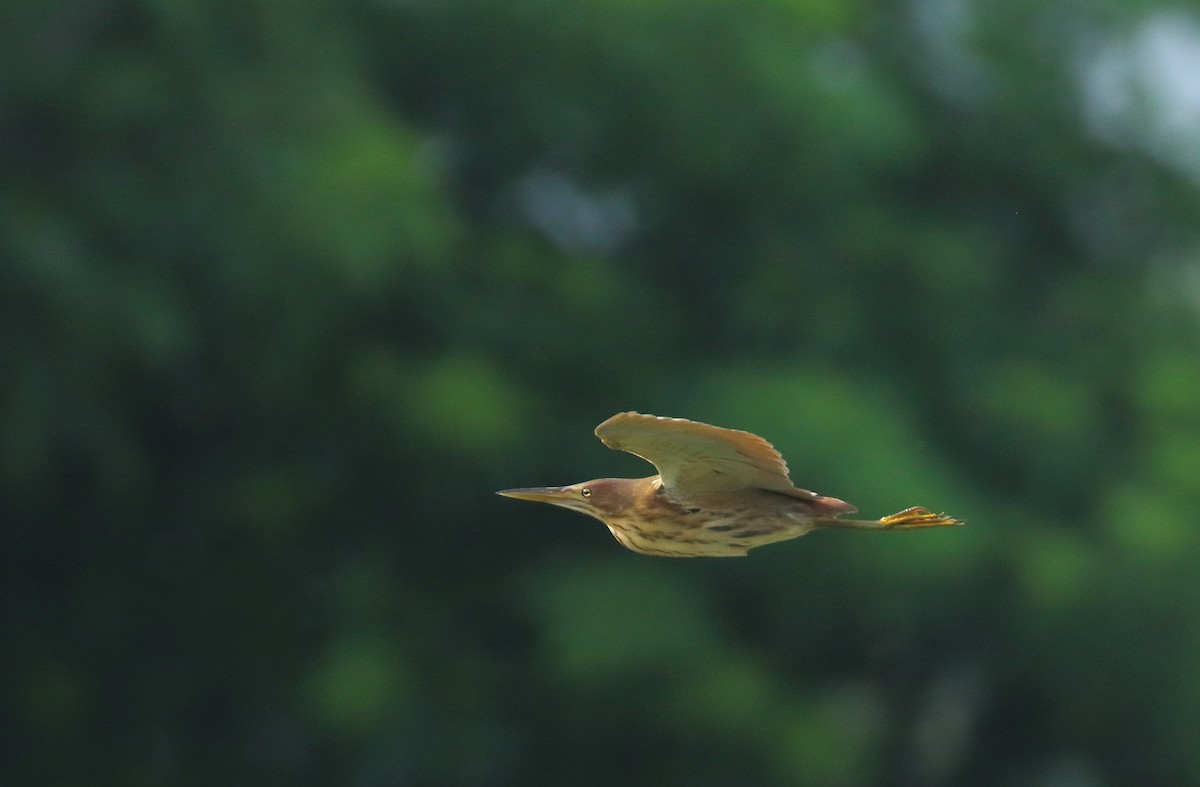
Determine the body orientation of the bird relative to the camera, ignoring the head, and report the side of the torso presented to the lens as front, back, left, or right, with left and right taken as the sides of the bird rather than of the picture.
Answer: left
